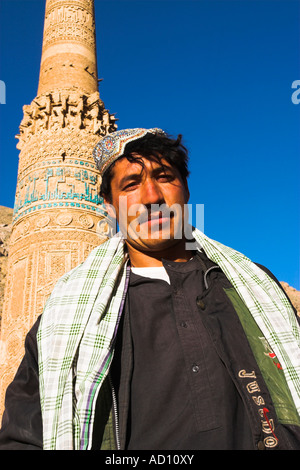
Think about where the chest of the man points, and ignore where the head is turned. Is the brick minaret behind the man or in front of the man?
behind

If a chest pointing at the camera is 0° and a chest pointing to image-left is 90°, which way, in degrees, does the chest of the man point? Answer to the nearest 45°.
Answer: approximately 0°
